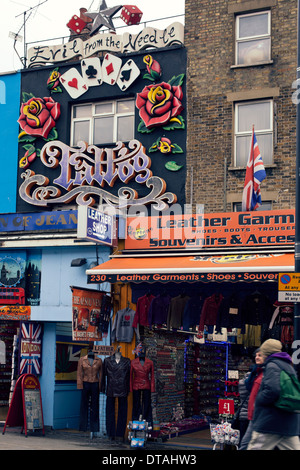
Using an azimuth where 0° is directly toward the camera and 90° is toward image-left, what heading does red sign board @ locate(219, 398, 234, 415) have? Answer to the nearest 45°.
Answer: approximately 0°

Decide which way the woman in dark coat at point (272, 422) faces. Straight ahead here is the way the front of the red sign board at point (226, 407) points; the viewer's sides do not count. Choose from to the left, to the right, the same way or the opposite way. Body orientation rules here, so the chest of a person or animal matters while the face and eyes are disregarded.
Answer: to the right

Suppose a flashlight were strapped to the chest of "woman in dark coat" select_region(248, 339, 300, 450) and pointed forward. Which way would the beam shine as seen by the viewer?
to the viewer's left

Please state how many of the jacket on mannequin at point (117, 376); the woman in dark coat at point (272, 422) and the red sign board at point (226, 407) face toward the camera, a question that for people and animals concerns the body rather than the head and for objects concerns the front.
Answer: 2

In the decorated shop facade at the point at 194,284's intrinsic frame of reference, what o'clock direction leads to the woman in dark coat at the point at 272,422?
The woman in dark coat is roughly at 12 o'clock from the decorated shop facade.
